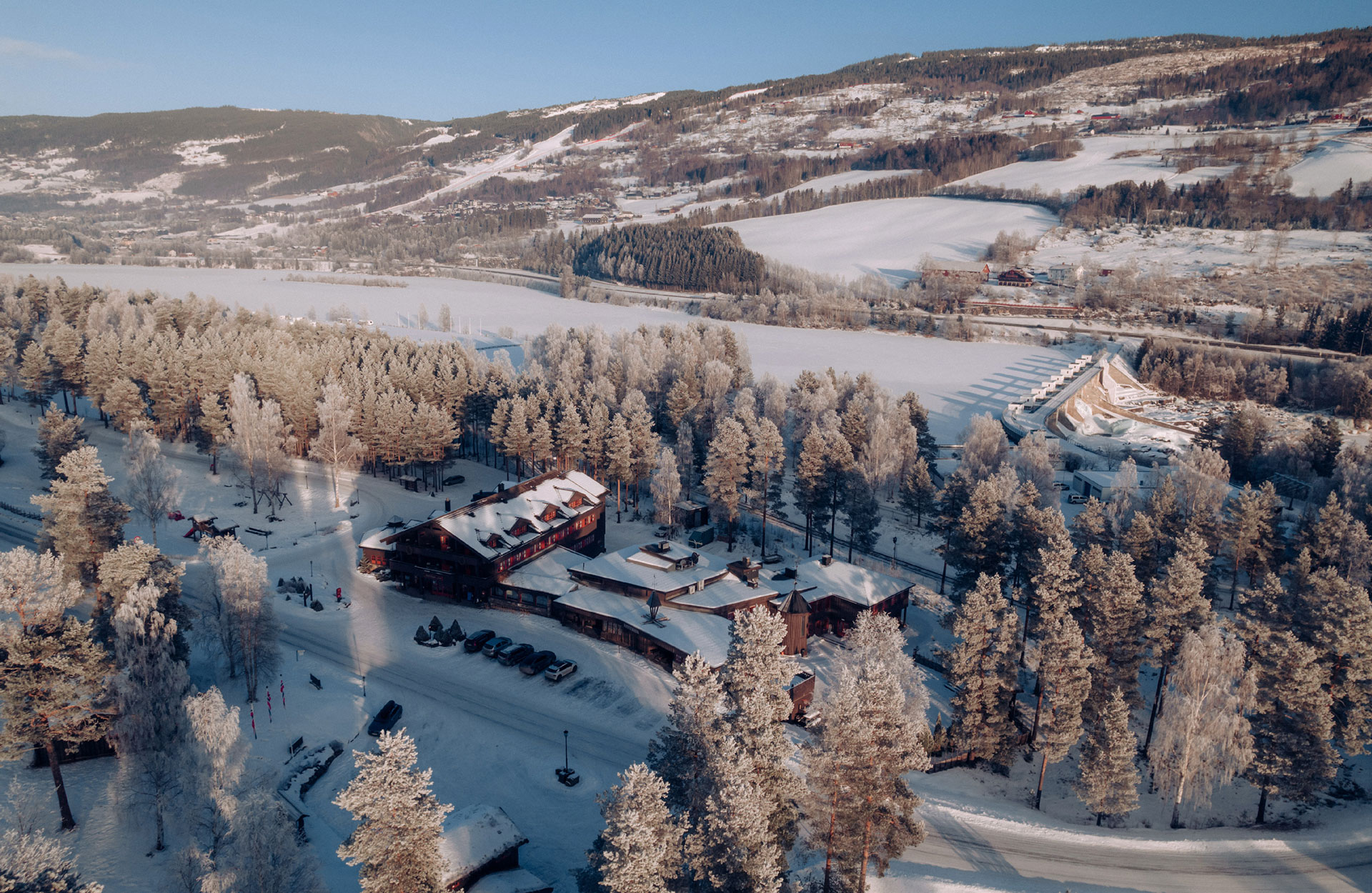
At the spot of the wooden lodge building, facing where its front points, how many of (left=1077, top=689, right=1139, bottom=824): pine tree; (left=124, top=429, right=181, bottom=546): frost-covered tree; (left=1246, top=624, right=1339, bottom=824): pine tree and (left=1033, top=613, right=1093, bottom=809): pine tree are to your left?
3

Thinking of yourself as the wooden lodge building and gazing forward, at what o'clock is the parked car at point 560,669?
The parked car is roughly at 10 o'clock from the wooden lodge building.

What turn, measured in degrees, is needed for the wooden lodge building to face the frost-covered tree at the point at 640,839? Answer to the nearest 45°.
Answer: approximately 45° to its left

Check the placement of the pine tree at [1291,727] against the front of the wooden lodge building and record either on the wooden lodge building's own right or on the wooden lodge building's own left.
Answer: on the wooden lodge building's own left

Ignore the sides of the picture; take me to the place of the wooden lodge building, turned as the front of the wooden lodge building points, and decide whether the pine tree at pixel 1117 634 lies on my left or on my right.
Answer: on my left

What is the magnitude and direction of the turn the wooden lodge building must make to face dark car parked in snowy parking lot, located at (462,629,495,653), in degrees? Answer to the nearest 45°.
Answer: approximately 45° to its left

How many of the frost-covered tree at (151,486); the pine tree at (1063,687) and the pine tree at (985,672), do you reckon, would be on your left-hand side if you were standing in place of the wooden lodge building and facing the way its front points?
2

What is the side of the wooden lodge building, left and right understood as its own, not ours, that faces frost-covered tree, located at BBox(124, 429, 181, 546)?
right

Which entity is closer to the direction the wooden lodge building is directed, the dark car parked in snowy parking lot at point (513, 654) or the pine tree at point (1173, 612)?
the dark car parked in snowy parking lot

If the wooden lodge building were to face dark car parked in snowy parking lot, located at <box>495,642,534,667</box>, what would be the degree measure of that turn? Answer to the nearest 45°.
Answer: approximately 45° to its left

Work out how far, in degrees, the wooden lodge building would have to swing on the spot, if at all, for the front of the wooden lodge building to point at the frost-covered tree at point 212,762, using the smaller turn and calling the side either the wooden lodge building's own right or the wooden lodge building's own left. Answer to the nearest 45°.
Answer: approximately 45° to the wooden lodge building's own left

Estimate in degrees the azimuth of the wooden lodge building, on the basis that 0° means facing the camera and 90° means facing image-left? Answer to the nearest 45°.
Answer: approximately 45°

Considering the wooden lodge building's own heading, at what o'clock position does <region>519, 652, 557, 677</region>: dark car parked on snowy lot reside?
The dark car parked on snowy lot is roughly at 10 o'clock from the wooden lodge building.
